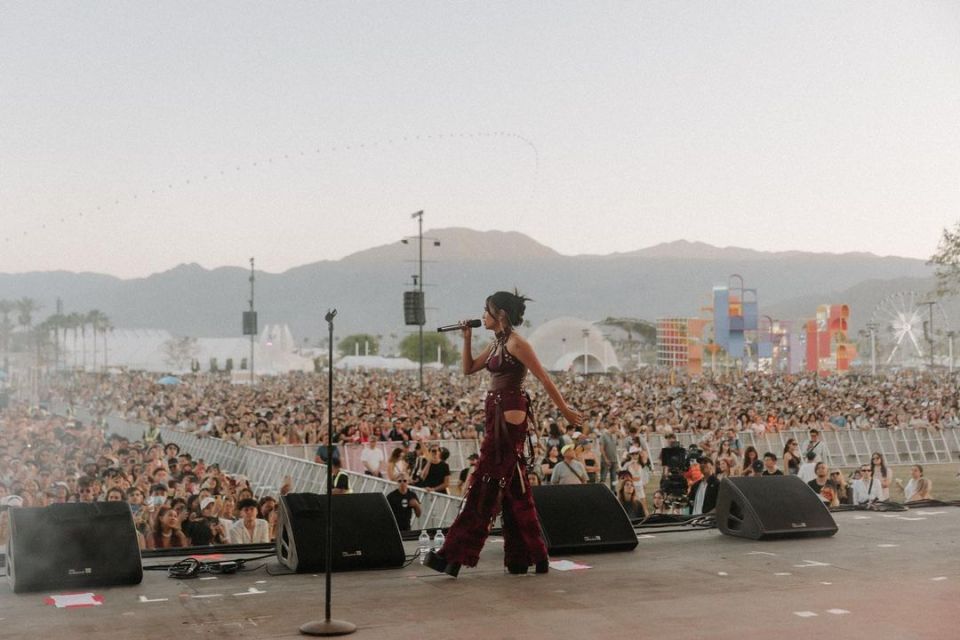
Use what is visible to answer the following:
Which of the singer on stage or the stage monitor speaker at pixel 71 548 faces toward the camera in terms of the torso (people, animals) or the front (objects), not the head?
the stage monitor speaker

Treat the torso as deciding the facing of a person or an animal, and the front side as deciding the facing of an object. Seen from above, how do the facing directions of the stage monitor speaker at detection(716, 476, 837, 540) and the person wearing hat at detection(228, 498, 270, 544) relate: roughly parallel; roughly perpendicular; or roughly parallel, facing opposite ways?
roughly parallel

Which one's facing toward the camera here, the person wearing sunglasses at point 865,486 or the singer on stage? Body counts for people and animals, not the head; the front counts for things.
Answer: the person wearing sunglasses

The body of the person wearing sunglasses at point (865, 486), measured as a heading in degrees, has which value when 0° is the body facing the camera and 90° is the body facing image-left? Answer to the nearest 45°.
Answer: approximately 0°

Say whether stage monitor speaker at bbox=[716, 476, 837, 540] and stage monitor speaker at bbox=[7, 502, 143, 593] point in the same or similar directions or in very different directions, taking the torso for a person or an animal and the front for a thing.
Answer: same or similar directions

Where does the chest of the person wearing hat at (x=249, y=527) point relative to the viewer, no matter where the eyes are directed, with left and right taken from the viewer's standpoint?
facing the viewer

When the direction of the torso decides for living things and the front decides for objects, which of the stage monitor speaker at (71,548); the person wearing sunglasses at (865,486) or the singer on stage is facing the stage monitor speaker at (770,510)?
the person wearing sunglasses

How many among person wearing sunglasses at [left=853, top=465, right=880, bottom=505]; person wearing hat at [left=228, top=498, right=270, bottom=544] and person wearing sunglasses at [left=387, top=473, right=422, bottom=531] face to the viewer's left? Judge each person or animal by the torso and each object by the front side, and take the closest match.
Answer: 0

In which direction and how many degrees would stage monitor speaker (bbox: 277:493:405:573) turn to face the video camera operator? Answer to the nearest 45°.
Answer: approximately 90° to its left

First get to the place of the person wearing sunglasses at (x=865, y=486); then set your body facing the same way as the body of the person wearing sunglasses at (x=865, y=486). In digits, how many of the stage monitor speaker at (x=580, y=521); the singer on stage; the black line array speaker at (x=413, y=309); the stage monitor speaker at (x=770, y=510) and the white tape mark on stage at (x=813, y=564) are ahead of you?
4

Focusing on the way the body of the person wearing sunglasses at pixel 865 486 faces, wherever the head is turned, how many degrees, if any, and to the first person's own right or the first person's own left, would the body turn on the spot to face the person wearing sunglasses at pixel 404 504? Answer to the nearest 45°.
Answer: approximately 45° to the first person's own right

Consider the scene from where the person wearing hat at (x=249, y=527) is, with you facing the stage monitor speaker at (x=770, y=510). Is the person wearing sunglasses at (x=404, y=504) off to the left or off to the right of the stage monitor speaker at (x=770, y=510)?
left
